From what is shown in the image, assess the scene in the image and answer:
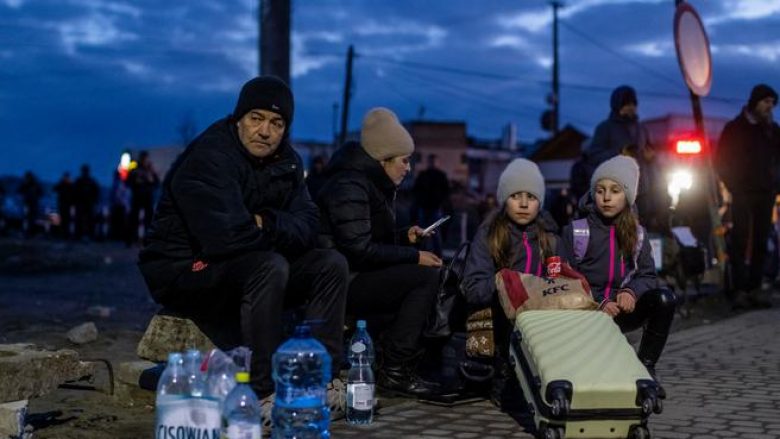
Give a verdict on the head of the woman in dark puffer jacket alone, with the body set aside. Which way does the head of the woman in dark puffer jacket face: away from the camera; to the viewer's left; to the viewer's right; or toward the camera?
to the viewer's right

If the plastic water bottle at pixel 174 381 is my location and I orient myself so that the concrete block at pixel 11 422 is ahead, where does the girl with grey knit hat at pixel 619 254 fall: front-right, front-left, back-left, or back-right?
back-right

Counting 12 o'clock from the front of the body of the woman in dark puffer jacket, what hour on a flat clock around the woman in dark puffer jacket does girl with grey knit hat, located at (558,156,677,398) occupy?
The girl with grey knit hat is roughly at 12 o'clock from the woman in dark puffer jacket.

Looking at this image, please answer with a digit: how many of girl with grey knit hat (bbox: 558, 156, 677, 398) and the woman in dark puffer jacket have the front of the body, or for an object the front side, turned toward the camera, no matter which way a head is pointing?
1

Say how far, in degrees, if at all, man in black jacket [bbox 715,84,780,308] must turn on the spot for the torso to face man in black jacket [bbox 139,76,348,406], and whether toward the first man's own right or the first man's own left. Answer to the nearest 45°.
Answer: approximately 45° to the first man's own right

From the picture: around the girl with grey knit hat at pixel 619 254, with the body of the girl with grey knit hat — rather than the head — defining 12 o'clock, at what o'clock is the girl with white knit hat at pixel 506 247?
The girl with white knit hat is roughly at 2 o'clock from the girl with grey knit hat.

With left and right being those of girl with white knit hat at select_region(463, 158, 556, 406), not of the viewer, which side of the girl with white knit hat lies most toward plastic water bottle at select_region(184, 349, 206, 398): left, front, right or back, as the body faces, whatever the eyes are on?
right

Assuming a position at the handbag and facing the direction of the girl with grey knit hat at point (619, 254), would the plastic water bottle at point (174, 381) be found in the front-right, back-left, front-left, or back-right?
back-right

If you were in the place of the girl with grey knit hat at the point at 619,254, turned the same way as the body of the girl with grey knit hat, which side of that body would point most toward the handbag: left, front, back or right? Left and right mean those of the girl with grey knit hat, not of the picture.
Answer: right

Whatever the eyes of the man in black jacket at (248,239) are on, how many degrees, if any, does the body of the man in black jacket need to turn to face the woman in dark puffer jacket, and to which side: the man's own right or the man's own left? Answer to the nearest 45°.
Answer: approximately 90° to the man's own left

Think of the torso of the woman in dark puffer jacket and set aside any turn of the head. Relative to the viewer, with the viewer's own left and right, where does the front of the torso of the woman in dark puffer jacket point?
facing to the right of the viewer

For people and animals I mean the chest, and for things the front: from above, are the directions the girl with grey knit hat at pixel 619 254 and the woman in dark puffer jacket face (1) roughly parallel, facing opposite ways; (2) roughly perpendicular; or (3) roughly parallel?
roughly perpendicular
